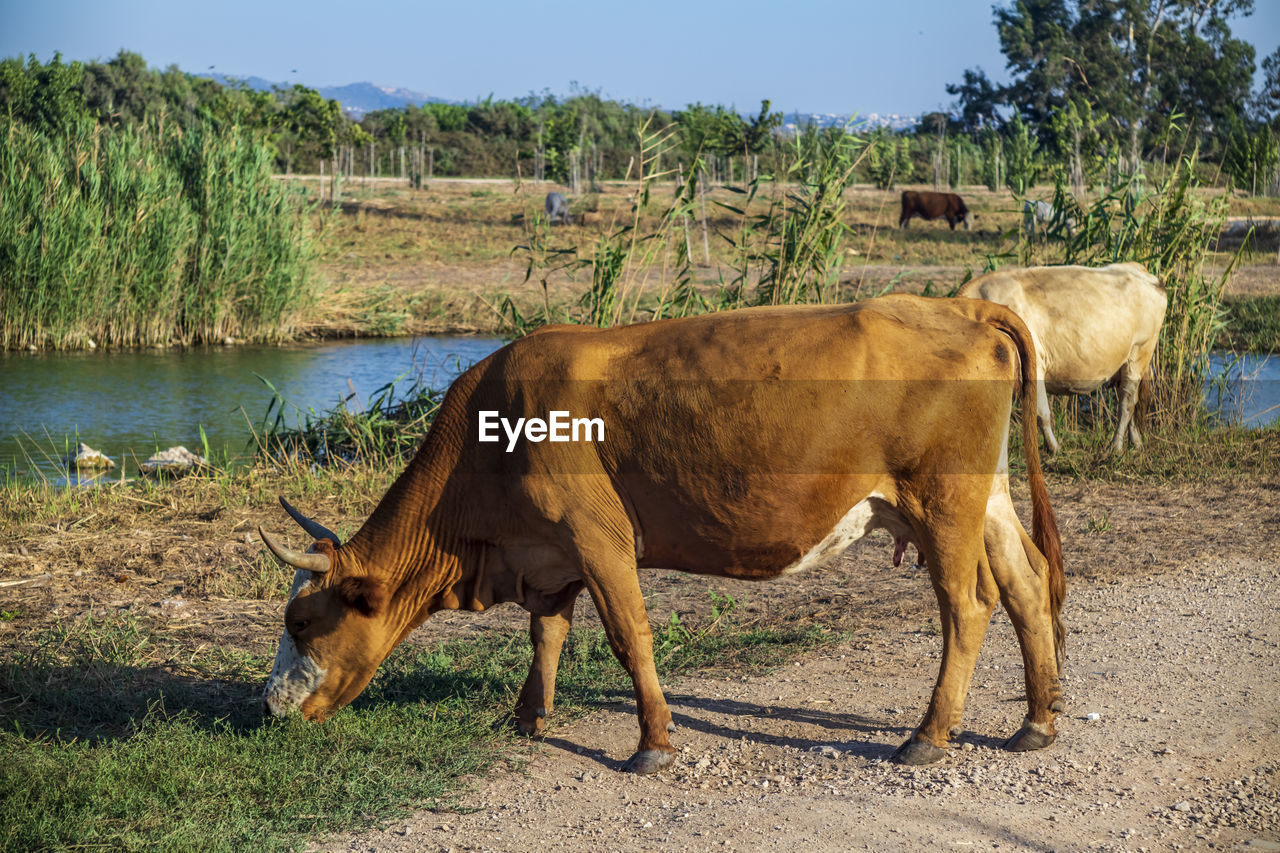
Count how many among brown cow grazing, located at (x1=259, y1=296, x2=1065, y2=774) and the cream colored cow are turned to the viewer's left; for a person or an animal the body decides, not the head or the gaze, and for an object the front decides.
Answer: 2

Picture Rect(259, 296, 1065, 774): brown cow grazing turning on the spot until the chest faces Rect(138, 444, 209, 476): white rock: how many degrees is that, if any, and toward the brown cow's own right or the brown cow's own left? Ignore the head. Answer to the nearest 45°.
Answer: approximately 45° to the brown cow's own right

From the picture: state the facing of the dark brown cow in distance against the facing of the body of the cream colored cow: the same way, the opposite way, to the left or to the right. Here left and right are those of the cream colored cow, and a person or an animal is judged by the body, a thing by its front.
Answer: the opposite way

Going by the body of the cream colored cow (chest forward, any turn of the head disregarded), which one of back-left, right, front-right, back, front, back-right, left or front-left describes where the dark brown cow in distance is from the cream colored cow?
right

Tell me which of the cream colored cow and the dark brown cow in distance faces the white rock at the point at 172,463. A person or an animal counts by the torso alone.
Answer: the cream colored cow

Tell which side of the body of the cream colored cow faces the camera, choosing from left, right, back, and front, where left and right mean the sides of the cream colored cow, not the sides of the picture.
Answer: left

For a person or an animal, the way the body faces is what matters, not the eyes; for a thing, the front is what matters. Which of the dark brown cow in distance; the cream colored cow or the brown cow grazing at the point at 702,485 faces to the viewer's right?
the dark brown cow in distance

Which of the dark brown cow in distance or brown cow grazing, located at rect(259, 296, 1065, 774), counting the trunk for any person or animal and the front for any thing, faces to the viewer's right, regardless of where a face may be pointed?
the dark brown cow in distance

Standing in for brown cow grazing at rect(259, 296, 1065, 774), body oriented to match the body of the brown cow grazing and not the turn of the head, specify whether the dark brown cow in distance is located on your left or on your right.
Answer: on your right

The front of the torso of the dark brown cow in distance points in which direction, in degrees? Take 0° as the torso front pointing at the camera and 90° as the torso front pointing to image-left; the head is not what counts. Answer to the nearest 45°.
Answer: approximately 270°

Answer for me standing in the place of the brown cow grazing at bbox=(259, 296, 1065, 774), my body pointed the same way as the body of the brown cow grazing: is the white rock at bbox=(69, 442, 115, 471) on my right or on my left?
on my right

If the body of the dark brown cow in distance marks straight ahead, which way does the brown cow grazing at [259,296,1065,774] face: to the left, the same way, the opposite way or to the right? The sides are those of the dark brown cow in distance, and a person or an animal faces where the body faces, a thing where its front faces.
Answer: the opposite way

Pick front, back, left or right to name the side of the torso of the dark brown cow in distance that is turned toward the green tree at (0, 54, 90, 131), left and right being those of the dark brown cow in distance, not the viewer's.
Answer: back

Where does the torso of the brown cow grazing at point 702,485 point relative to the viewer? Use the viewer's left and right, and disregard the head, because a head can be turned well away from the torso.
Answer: facing to the left of the viewer
